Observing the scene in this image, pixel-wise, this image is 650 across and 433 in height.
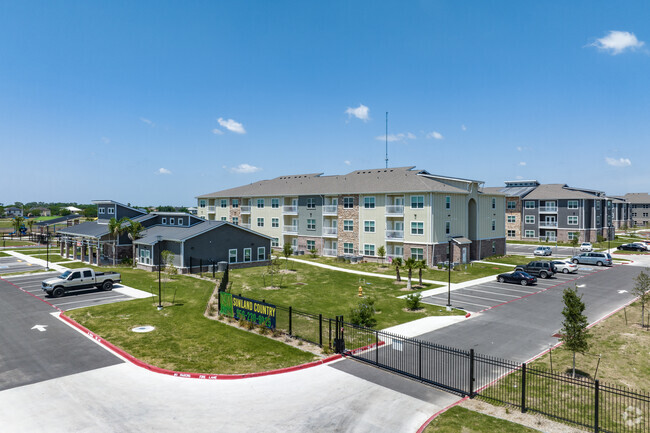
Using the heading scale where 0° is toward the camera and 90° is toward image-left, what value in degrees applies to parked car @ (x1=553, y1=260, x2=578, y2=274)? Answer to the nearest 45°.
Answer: approximately 135°

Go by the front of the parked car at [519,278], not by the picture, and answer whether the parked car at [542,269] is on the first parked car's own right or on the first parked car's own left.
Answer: on the first parked car's own right

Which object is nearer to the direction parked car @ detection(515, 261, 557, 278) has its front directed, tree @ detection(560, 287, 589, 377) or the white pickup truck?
the white pickup truck

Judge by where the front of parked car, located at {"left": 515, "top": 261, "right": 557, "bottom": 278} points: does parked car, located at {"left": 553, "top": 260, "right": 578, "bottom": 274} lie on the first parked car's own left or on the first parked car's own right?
on the first parked car's own right

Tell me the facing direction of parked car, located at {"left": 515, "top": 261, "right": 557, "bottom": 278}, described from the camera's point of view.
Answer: facing away from the viewer and to the left of the viewer

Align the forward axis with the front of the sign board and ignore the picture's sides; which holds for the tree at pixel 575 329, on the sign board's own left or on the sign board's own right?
on the sign board's own left

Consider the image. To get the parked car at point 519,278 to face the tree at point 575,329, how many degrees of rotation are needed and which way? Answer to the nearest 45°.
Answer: approximately 135° to its left

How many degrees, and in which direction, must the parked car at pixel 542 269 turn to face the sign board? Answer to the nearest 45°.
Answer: approximately 90° to its left
